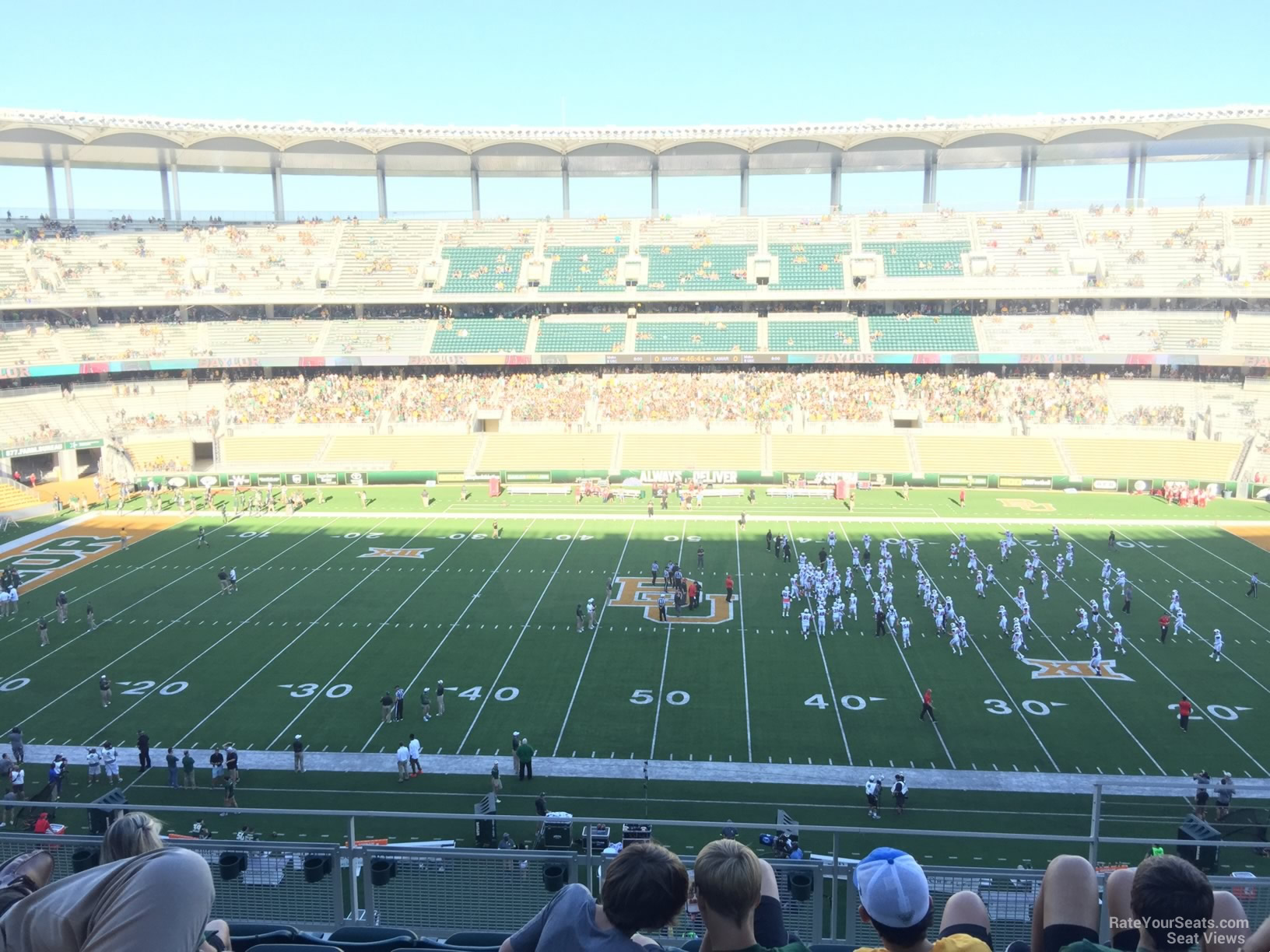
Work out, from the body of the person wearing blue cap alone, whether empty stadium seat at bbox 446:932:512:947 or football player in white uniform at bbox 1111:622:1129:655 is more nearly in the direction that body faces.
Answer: the football player in white uniform

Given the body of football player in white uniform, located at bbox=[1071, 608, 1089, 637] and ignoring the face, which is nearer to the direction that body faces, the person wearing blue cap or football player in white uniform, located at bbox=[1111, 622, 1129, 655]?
the person wearing blue cap

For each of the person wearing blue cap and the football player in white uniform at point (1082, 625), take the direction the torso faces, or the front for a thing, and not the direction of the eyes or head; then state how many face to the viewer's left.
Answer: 1

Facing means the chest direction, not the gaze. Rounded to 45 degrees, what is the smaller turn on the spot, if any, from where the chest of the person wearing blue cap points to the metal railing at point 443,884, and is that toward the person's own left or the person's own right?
approximately 45° to the person's own left

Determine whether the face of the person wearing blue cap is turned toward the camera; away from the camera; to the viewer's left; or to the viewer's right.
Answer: away from the camera

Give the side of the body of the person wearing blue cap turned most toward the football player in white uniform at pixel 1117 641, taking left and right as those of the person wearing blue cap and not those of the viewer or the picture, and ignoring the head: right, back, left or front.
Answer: front

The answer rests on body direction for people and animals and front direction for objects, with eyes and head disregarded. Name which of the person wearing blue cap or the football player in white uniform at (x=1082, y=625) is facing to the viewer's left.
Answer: the football player in white uniform

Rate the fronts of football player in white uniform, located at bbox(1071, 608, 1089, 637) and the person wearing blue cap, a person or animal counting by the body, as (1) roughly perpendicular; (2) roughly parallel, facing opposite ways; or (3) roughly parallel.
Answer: roughly perpendicular

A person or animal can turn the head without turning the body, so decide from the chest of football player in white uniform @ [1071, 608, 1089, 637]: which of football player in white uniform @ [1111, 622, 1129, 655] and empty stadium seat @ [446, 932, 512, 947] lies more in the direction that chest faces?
the empty stadium seat

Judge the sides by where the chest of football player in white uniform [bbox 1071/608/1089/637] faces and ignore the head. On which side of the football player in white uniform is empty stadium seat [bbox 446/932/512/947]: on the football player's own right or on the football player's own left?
on the football player's own left

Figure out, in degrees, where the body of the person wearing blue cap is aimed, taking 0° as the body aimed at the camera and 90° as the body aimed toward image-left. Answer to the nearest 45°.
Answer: approximately 180°

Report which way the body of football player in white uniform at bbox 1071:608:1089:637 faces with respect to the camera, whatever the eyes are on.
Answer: to the viewer's left
